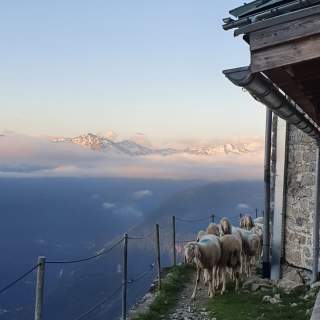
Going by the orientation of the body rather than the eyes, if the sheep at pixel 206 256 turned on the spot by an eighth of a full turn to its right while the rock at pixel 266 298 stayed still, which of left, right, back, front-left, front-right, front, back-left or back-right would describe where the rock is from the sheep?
back-left

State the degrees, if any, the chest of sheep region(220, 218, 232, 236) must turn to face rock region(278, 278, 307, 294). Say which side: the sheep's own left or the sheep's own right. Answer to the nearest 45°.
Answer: approximately 45° to the sheep's own left

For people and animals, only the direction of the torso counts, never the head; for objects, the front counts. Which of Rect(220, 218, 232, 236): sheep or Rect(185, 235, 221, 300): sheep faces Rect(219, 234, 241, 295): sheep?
Rect(220, 218, 232, 236): sheep

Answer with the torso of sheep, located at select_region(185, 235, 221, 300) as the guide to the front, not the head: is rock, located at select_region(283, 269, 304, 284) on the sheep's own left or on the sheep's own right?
on the sheep's own left

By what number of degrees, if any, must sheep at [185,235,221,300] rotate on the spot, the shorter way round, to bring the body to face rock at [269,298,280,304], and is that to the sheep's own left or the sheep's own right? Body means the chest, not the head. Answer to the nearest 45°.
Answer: approximately 90° to the sheep's own left

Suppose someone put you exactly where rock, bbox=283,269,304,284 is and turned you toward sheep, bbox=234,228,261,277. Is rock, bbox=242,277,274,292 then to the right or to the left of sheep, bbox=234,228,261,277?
left

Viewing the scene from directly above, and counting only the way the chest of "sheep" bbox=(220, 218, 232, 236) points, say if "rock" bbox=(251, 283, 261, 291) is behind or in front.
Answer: in front

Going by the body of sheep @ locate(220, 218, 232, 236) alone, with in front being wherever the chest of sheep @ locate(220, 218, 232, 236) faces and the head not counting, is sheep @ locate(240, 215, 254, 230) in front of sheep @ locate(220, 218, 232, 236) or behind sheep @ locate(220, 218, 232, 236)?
behind
